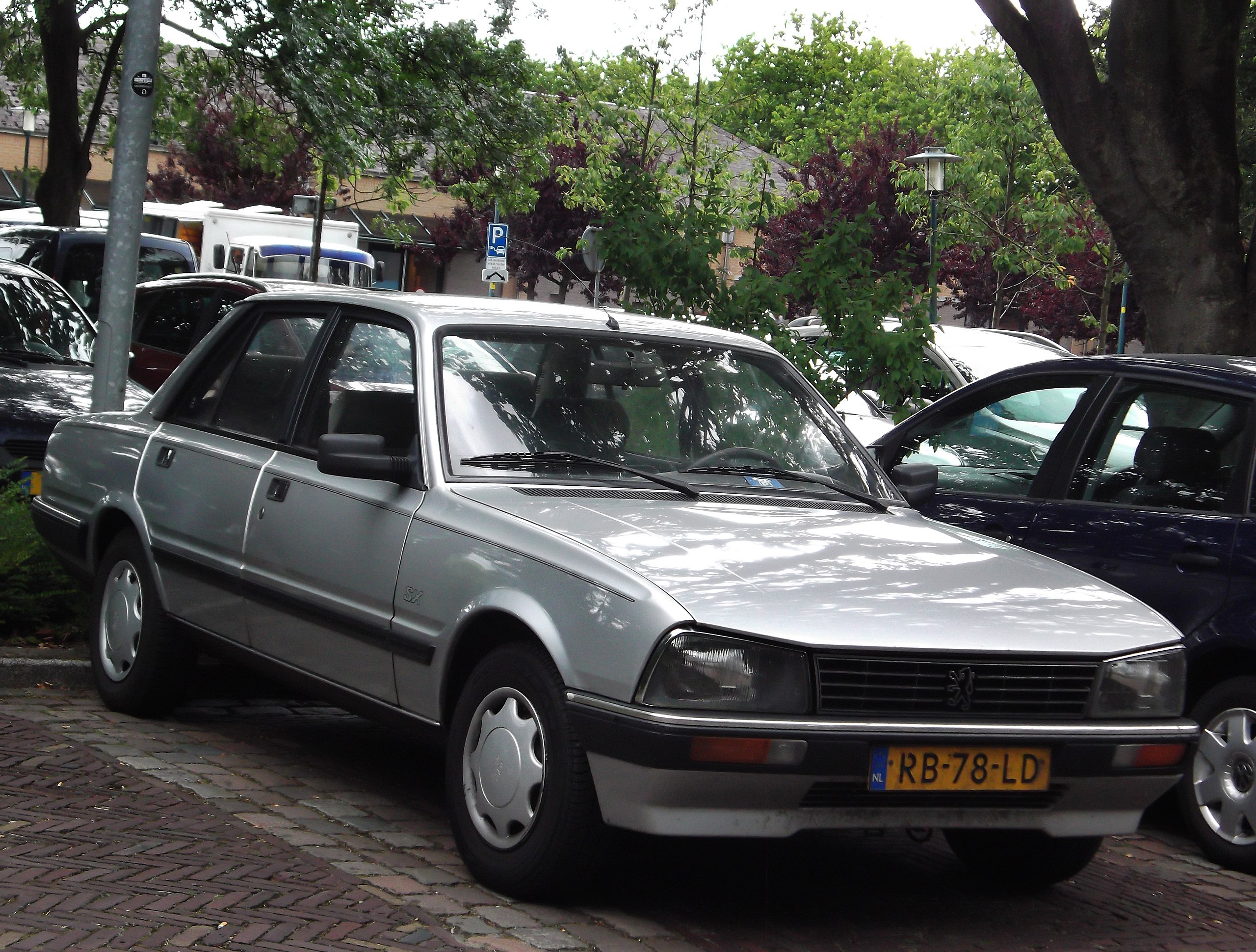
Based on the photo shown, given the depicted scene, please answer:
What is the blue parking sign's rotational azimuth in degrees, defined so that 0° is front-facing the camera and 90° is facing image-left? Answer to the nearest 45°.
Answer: approximately 0°

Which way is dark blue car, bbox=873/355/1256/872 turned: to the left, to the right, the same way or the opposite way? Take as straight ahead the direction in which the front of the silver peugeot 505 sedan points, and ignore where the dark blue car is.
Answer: the opposite way

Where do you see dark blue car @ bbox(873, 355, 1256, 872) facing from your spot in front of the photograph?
facing away from the viewer and to the left of the viewer

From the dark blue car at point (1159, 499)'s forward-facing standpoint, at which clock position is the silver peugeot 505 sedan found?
The silver peugeot 505 sedan is roughly at 9 o'clock from the dark blue car.

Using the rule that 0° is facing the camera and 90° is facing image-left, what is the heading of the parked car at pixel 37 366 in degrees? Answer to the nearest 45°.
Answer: approximately 315°

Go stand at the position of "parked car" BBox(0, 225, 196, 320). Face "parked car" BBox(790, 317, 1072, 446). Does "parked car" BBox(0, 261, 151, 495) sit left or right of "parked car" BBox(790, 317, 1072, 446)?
right

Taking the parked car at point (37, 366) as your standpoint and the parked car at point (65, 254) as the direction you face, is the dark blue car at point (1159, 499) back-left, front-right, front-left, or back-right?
back-right

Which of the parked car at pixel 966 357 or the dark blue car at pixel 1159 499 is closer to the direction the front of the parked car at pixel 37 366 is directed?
the dark blue car

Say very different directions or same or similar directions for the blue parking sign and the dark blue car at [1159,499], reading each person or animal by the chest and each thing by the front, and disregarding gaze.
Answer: very different directions

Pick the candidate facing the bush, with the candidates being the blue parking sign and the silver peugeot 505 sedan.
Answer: the blue parking sign

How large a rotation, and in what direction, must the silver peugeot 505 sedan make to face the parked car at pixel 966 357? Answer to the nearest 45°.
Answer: approximately 135° to its left

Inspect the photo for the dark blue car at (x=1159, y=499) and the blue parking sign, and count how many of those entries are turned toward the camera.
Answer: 1

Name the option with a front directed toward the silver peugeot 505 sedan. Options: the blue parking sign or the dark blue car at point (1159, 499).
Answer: the blue parking sign

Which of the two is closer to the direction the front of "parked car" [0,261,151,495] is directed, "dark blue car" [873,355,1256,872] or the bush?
the dark blue car
